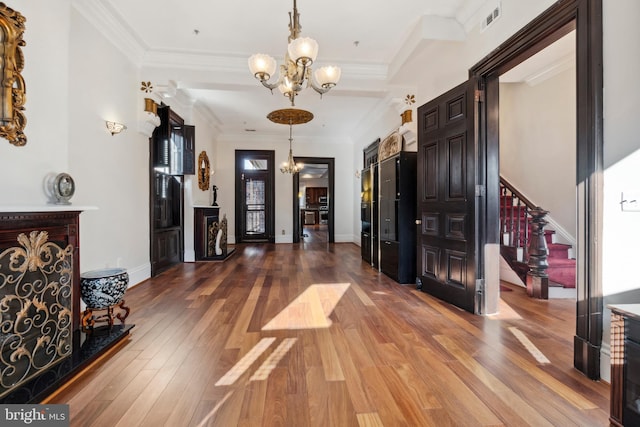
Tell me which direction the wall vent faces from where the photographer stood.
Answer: facing the viewer and to the left of the viewer

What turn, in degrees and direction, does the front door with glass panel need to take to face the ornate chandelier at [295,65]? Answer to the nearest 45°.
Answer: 0° — it already faces it

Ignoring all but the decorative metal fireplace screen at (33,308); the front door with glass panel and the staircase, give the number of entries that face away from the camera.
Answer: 0

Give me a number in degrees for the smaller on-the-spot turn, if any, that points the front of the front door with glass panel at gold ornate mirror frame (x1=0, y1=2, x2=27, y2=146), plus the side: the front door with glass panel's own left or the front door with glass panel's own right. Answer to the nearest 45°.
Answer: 0° — it already faces it

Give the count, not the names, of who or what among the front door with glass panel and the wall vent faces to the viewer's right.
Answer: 0

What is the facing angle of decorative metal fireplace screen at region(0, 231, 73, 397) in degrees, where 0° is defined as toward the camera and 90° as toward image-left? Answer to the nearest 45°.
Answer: approximately 315°

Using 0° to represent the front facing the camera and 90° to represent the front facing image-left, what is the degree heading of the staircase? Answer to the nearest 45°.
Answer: approximately 315°

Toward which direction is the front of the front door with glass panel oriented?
toward the camera

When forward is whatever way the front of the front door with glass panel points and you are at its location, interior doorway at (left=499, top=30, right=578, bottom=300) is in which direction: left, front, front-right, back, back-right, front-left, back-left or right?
front-left

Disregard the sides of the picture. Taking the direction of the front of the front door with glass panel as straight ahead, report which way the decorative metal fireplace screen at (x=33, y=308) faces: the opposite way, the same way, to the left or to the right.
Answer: to the left

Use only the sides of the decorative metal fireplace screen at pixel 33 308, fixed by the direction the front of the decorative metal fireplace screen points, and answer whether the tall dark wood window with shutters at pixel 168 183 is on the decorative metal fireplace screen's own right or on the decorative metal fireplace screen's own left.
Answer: on the decorative metal fireplace screen's own left
